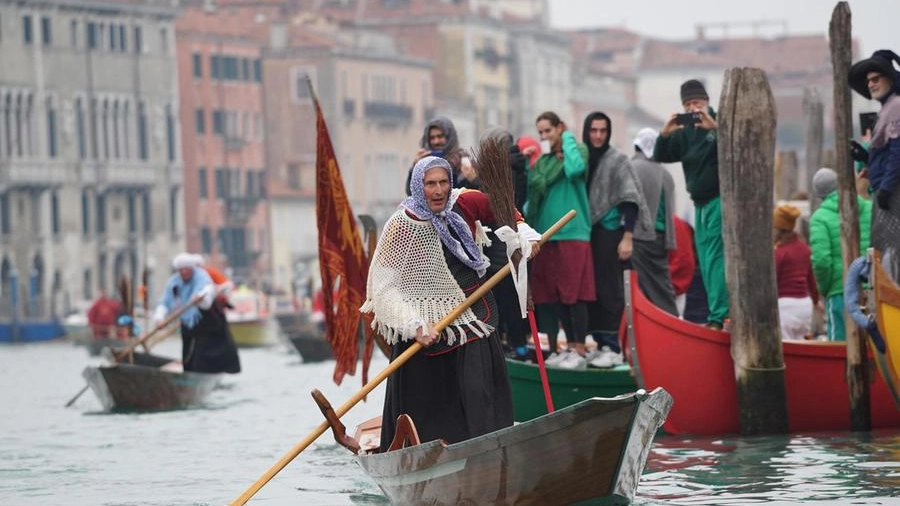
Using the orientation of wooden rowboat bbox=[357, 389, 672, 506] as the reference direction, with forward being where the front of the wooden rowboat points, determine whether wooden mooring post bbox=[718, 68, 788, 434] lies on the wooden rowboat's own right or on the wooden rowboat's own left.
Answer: on the wooden rowboat's own left

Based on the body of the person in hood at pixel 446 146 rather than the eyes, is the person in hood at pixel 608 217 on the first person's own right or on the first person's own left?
on the first person's own left

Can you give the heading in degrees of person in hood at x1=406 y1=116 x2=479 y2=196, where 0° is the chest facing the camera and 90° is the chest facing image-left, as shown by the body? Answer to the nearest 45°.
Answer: approximately 0°

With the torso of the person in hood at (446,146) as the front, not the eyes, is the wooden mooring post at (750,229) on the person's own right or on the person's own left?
on the person's own left

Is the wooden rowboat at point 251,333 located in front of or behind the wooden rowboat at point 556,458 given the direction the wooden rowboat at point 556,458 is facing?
behind

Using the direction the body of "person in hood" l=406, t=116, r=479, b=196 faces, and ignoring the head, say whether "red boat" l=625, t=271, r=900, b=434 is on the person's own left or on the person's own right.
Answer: on the person's own left
